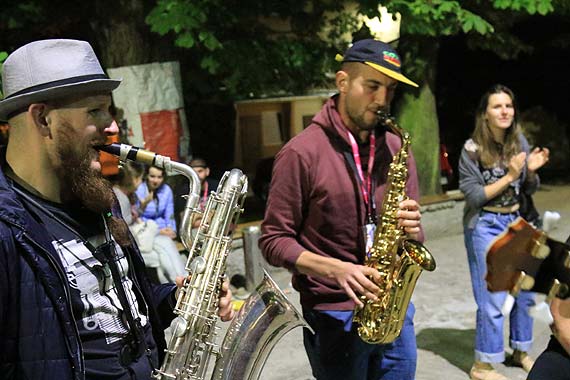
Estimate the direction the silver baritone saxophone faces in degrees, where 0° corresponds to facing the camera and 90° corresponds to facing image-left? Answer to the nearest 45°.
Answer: approximately 270°

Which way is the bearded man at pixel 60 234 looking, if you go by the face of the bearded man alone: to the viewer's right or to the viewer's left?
to the viewer's right

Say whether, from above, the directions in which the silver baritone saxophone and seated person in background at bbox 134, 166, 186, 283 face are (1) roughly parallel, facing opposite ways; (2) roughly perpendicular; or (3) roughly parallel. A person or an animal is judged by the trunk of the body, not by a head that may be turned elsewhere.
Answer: roughly perpendicular

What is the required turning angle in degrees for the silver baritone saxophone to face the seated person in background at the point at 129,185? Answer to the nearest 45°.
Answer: approximately 90° to its left

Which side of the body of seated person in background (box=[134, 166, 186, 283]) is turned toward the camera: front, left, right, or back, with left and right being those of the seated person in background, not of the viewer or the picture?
front

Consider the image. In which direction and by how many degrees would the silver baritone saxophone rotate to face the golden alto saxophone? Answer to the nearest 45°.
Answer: approximately 45° to its left

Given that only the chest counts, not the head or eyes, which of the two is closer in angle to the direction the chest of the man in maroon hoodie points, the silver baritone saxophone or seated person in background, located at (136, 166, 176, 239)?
the silver baritone saxophone

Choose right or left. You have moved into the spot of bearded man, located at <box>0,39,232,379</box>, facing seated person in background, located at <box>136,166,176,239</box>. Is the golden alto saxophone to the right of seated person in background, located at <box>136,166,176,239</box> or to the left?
right

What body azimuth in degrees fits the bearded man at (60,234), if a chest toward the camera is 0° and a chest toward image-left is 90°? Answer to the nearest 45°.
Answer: approximately 315°

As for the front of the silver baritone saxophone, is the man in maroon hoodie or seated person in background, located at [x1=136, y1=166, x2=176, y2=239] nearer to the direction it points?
the man in maroon hoodie
